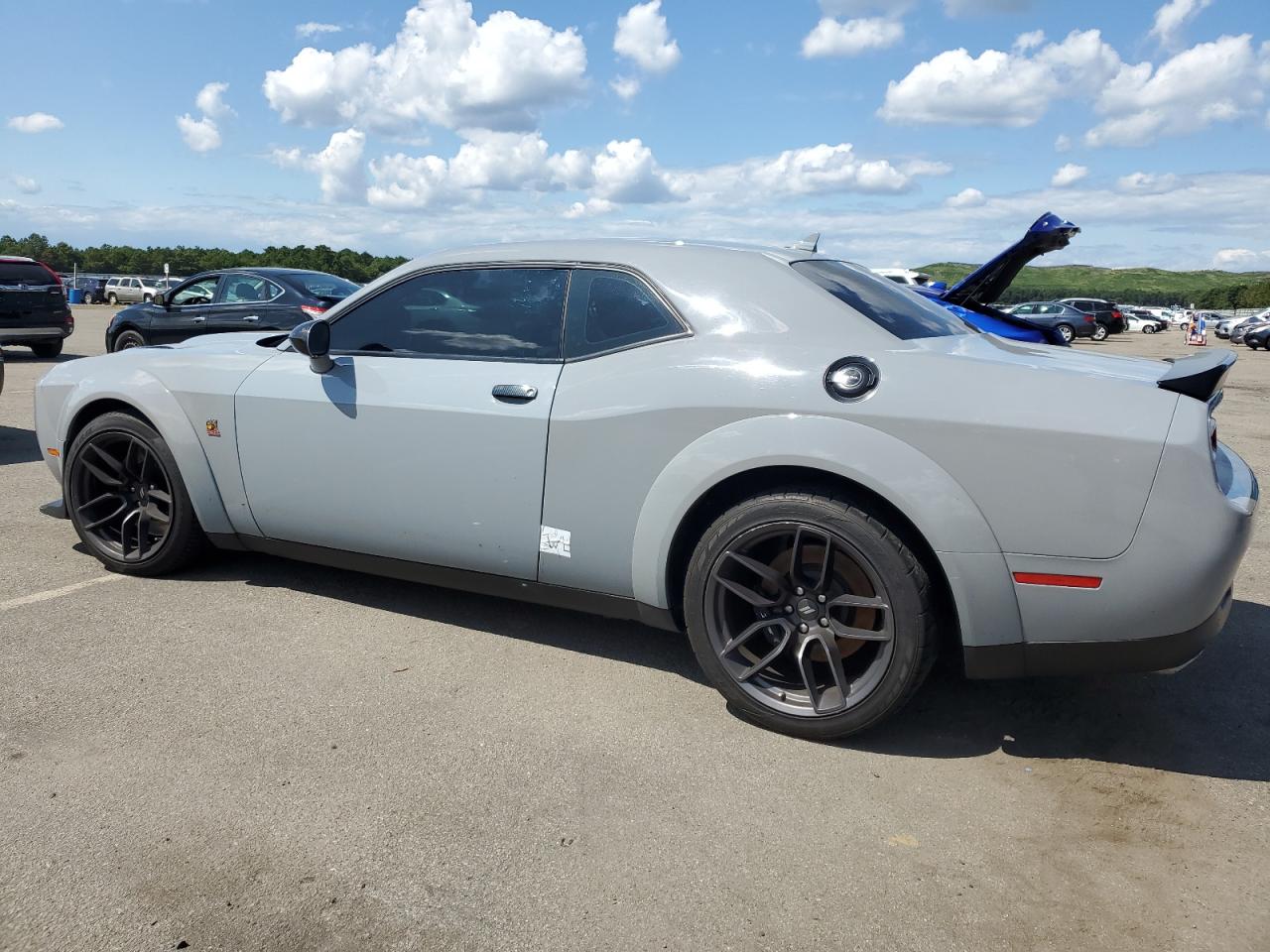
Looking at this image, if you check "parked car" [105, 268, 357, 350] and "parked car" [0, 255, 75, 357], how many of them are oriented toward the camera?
0

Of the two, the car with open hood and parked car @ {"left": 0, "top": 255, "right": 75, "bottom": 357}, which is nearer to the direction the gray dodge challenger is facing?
the parked car

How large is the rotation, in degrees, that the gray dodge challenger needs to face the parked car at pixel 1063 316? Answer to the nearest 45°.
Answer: approximately 90° to its right

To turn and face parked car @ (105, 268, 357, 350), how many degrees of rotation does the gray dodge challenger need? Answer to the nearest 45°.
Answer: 0° — it already faces it

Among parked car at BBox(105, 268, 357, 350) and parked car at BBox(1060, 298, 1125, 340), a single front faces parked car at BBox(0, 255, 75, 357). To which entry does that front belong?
parked car at BBox(105, 268, 357, 350)

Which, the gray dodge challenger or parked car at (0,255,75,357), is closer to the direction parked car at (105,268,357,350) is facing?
the parked car

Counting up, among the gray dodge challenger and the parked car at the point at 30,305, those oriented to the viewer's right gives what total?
0

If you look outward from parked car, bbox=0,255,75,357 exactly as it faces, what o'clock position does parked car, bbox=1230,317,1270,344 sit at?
parked car, bbox=1230,317,1270,344 is roughly at 3 o'clock from parked car, bbox=0,255,75,357.

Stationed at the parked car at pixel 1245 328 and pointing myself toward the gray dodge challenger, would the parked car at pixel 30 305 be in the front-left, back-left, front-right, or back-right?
front-right

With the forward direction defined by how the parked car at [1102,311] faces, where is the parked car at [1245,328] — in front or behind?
behind

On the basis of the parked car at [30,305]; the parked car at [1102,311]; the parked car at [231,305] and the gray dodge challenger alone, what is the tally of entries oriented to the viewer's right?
0

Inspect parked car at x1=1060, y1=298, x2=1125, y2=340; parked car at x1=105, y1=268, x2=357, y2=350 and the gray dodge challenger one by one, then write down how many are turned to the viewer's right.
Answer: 0

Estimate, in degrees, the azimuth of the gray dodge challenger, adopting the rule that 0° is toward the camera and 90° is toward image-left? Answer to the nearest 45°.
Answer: approximately 135°

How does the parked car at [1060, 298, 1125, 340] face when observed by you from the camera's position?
facing away from the viewer and to the left of the viewer

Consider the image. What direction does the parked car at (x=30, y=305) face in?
away from the camera

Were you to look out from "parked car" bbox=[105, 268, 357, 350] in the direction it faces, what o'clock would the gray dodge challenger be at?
The gray dodge challenger is roughly at 7 o'clock from the parked car.

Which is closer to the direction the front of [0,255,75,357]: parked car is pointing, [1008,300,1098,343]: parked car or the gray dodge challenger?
the parked car
